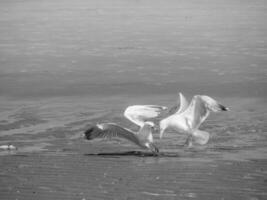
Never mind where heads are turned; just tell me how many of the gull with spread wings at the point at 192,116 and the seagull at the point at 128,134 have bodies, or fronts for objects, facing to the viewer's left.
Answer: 1

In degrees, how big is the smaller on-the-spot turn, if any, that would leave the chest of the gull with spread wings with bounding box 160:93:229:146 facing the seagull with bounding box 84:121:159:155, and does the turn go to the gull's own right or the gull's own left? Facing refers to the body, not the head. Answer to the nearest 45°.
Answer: approximately 45° to the gull's own left

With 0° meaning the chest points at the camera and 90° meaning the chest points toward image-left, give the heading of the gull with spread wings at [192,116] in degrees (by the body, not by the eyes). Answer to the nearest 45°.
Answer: approximately 90°

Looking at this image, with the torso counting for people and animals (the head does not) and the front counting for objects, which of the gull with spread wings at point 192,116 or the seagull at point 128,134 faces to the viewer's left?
the gull with spread wings

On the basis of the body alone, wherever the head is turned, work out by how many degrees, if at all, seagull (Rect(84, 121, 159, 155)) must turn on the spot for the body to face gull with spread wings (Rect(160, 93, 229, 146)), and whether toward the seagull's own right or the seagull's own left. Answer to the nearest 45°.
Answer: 0° — it already faces it

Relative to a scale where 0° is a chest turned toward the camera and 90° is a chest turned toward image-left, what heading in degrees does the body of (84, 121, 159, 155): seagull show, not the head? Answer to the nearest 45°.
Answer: approximately 225°
